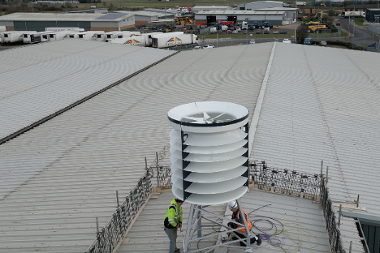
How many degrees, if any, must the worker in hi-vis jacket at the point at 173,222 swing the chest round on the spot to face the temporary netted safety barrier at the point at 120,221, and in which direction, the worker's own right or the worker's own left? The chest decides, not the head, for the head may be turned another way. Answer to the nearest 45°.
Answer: approximately 135° to the worker's own left

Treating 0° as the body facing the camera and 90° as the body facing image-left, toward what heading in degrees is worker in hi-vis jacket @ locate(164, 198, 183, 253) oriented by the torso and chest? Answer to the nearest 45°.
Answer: approximately 270°
